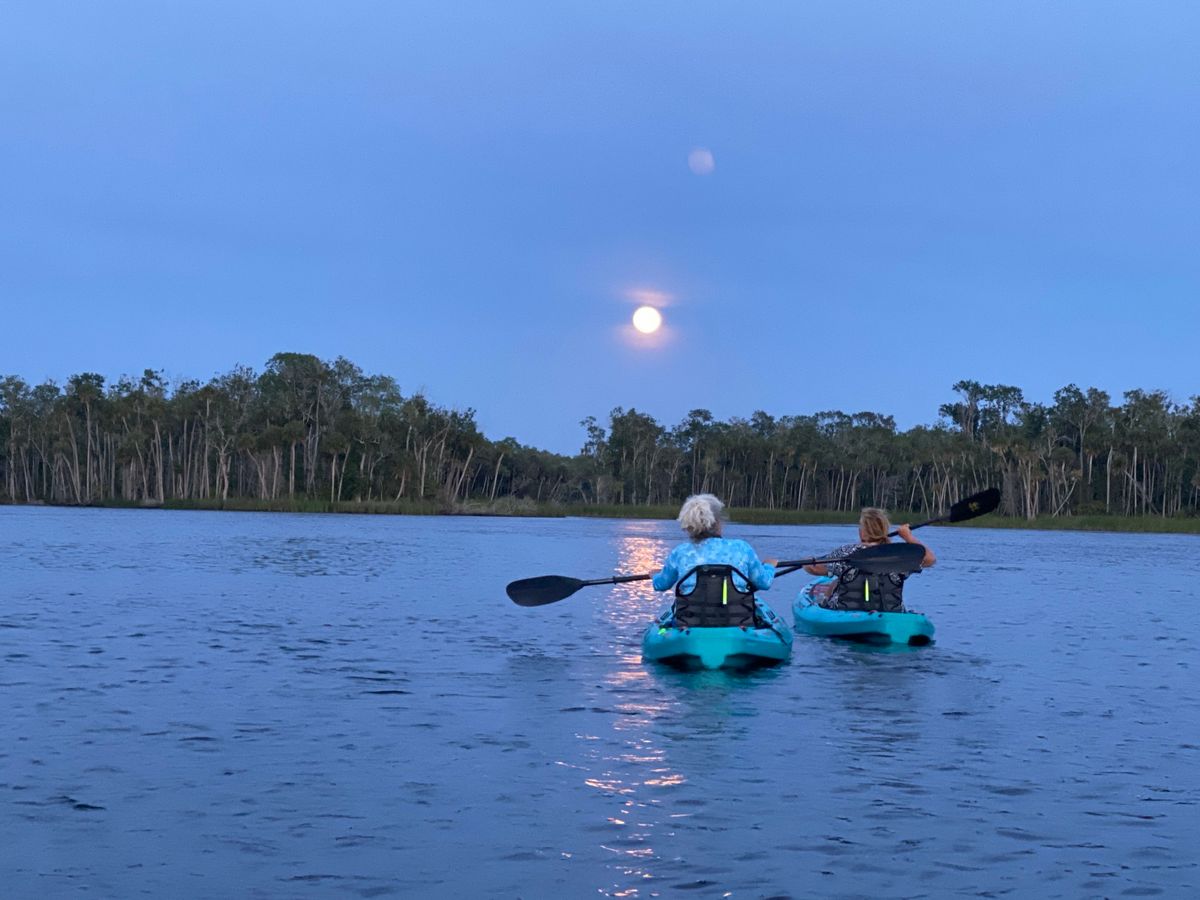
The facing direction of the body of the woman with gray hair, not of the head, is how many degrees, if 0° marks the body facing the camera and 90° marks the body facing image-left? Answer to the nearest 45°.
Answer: approximately 180°

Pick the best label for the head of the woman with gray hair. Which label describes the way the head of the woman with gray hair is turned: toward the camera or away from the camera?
away from the camera

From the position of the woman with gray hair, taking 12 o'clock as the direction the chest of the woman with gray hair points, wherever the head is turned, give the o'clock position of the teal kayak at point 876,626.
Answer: The teal kayak is roughly at 1 o'clock from the woman with gray hair.

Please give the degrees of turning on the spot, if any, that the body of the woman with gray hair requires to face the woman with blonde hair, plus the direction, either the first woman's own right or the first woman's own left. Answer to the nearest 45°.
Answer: approximately 45° to the first woman's own right
